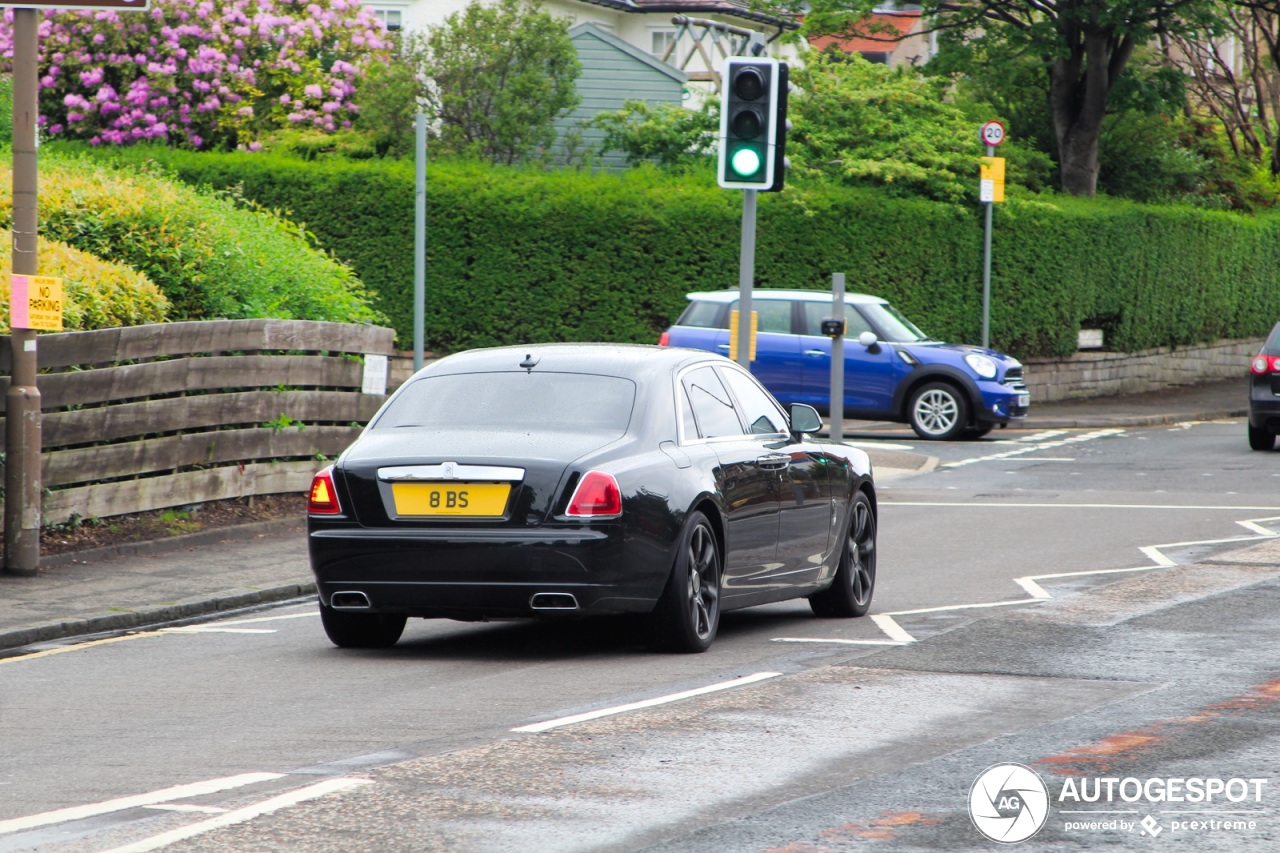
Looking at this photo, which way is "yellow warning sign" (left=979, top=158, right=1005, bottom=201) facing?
toward the camera

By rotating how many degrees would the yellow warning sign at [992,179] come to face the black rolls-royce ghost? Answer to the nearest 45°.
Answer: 0° — it already faces it

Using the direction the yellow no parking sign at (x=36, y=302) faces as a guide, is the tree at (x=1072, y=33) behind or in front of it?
behind

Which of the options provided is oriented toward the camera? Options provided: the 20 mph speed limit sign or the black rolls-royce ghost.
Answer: the 20 mph speed limit sign

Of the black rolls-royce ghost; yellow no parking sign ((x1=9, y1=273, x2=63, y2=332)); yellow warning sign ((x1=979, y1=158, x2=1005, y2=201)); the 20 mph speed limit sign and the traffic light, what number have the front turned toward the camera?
4

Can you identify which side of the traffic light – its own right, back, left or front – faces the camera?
front

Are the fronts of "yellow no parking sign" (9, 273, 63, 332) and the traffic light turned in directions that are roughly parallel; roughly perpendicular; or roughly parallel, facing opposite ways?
roughly parallel

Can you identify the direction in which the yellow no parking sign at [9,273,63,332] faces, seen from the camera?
facing the viewer

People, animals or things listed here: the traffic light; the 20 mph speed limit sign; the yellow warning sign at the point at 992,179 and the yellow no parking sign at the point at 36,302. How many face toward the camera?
4

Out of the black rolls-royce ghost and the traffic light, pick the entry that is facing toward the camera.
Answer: the traffic light

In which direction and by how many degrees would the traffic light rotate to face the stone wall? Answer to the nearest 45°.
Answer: approximately 180°

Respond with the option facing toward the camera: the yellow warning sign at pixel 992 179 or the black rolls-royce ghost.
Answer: the yellow warning sign

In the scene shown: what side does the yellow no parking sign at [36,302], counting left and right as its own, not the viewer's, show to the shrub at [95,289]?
back

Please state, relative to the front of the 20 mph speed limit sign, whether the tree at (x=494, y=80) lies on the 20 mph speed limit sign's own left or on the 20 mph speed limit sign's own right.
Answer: on the 20 mph speed limit sign's own right

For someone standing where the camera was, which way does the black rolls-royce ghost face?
facing away from the viewer and to the right of the viewer

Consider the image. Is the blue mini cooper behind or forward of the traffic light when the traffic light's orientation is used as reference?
behind
